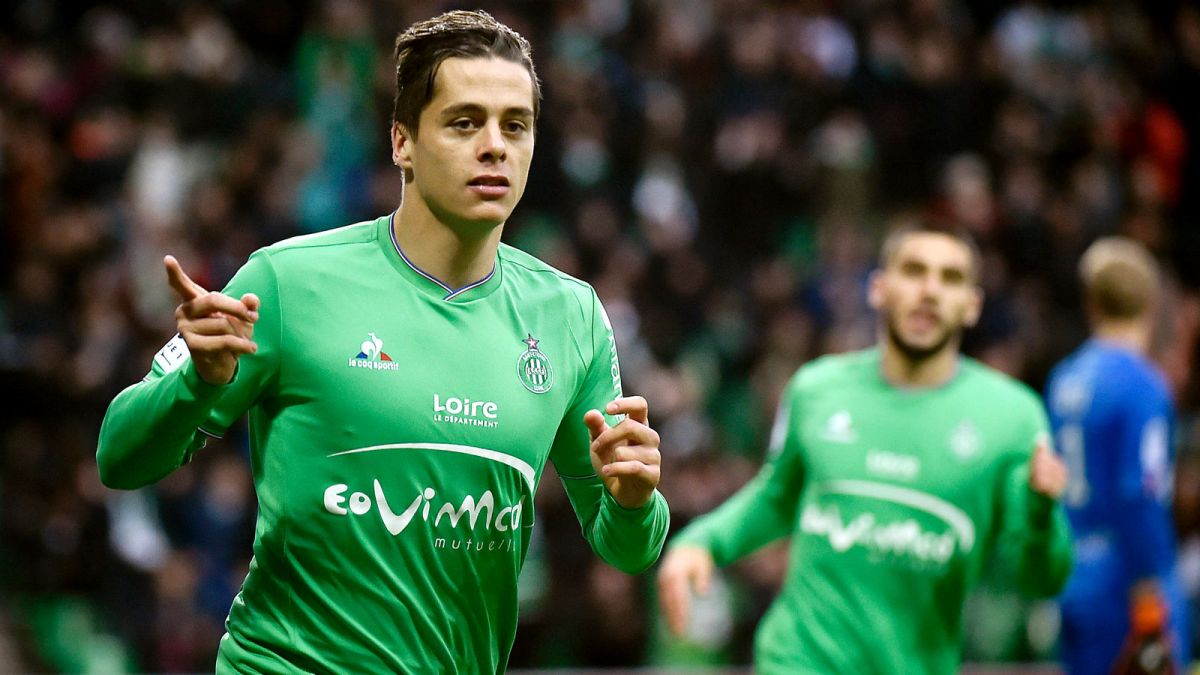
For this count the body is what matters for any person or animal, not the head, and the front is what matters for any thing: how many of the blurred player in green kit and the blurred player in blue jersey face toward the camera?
1

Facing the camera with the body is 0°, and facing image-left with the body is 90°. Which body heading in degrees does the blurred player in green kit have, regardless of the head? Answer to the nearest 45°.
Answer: approximately 0°

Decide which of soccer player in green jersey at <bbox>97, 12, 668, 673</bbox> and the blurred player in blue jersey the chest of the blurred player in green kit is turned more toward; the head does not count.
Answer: the soccer player in green jersey

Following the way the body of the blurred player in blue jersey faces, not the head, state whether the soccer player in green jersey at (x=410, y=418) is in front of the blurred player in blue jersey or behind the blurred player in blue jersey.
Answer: behind

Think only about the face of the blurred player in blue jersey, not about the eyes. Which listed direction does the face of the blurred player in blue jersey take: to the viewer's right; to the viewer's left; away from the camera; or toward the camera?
away from the camera

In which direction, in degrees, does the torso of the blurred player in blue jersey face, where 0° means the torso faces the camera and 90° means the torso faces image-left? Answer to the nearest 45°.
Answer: approximately 225°

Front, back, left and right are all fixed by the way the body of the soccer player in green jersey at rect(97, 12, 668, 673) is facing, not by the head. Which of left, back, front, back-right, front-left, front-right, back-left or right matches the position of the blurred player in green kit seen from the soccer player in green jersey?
left

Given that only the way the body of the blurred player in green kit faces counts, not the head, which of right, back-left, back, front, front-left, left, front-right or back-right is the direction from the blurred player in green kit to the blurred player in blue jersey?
back-left

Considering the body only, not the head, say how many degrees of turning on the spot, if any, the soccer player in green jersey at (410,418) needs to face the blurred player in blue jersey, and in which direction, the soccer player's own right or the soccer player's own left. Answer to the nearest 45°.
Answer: approximately 90° to the soccer player's own left
